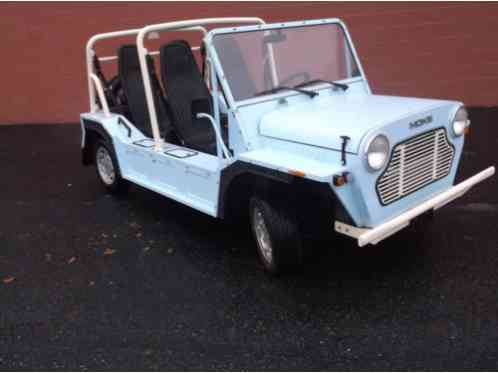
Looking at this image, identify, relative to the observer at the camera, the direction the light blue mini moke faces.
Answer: facing the viewer and to the right of the viewer
